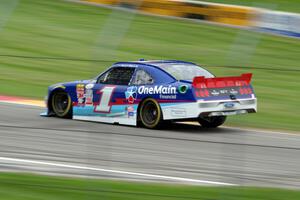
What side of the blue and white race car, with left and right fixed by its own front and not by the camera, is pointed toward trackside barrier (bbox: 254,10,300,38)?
right

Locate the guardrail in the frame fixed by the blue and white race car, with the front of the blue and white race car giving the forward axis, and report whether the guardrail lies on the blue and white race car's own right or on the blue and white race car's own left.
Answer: on the blue and white race car's own right

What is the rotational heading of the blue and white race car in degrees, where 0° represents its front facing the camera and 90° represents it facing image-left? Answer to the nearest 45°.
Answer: approximately 135°
